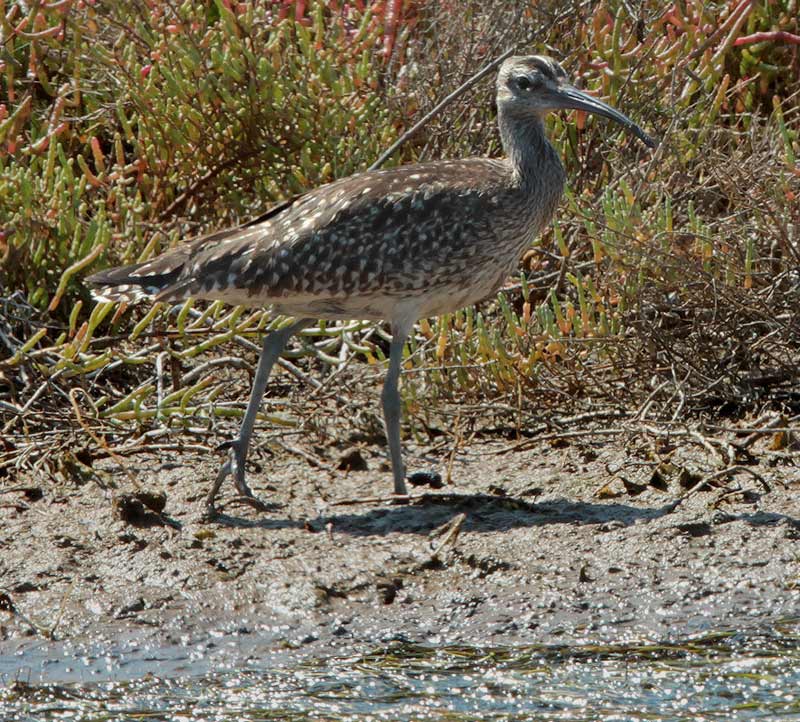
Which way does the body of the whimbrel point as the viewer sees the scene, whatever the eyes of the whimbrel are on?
to the viewer's right
